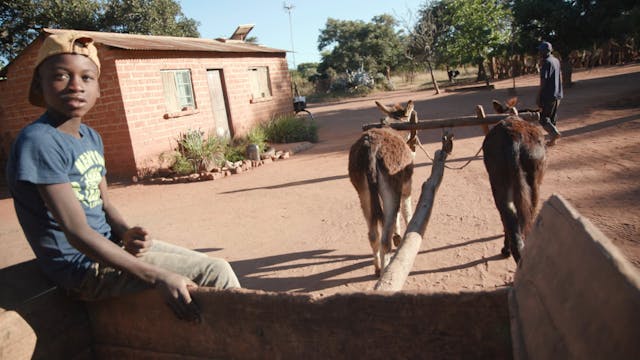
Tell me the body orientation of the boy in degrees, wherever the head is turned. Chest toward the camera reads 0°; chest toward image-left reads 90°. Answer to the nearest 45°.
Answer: approximately 315°

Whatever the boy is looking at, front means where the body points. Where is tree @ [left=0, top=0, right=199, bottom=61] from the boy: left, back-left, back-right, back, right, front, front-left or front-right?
back-left

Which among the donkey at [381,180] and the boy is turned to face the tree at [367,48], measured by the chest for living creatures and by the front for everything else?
the donkey

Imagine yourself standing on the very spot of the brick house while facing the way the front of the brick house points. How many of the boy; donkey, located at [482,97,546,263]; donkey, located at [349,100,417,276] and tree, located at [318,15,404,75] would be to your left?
1

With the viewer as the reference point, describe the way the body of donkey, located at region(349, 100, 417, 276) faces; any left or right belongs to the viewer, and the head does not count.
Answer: facing away from the viewer

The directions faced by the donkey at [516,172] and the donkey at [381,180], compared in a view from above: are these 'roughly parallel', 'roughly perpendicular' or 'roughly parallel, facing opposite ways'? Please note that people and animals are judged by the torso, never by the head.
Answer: roughly parallel

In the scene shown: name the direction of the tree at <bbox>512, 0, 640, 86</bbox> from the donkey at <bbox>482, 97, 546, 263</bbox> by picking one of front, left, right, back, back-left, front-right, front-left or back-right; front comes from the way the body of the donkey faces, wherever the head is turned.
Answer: front

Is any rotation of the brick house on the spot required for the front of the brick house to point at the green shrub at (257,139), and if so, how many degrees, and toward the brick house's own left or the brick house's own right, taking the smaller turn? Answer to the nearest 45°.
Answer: approximately 45° to the brick house's own left

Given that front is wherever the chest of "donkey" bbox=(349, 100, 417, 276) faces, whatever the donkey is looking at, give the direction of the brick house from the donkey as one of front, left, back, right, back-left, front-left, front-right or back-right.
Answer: front-left

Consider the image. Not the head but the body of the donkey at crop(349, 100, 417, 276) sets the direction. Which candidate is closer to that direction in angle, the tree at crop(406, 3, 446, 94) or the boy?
the tree

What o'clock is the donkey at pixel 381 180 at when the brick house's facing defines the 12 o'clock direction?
The donkey is roughly at 1 o'clock from the brick house.

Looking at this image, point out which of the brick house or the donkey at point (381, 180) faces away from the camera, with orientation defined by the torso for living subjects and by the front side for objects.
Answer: the donkey

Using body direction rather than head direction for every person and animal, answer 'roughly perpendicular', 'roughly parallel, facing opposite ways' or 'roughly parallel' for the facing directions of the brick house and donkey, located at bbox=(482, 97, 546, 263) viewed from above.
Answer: roughly perpendicular

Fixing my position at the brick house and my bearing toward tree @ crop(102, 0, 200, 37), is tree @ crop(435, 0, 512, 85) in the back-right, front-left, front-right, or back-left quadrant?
front-right

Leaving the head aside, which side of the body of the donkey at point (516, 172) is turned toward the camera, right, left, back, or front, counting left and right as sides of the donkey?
back

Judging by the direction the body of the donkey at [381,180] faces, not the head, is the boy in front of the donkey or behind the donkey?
behind

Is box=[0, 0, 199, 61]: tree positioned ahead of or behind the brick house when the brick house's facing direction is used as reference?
behind

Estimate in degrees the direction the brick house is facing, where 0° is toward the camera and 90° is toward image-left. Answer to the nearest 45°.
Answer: approximately 315°

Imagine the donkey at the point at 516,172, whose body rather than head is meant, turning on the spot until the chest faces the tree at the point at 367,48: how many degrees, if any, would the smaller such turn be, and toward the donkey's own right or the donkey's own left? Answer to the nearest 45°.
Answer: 0° — it already faces it
